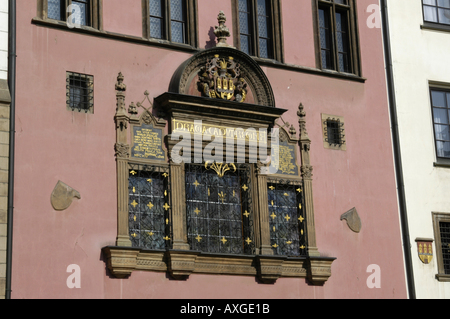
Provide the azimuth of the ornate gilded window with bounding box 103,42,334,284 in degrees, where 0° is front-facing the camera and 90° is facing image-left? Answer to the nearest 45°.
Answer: approximately 315°
